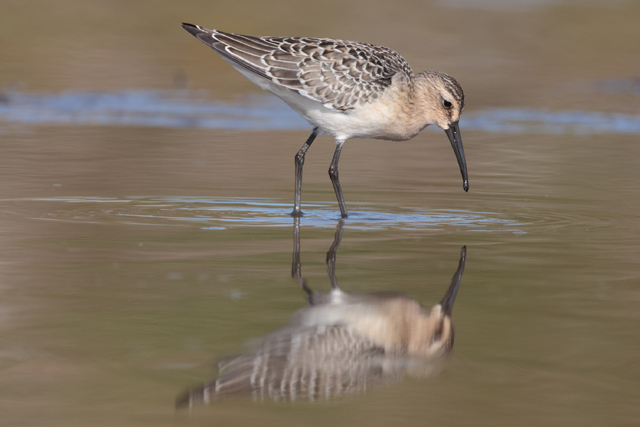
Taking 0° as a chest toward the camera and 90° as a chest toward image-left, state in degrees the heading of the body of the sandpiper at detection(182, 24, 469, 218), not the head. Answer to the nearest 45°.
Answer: approximately 270°
